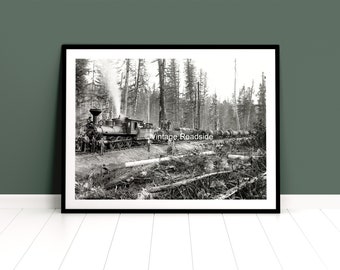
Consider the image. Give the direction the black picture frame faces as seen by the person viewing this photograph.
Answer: facing the viewer
